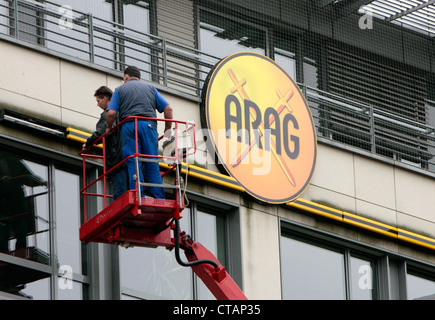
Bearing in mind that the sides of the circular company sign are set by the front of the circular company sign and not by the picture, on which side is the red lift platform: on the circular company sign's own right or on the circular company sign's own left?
on the circular company sign's own right

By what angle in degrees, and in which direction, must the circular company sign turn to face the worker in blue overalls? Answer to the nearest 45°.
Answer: approximately 45° to its right
